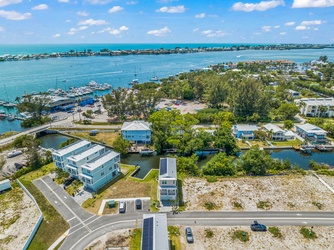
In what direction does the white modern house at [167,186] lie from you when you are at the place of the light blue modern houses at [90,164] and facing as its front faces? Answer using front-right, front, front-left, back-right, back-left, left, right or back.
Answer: left

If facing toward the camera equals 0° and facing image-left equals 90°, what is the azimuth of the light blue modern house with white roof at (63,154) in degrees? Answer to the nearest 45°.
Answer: approximately 45°

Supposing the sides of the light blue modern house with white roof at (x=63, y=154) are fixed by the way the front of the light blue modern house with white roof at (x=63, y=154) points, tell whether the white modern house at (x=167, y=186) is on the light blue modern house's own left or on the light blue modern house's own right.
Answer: on the light blue modern house's own left

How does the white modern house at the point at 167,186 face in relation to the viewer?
toward the camera

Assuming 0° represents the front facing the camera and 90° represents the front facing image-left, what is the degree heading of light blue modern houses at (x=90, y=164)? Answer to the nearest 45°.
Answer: approximately 45°

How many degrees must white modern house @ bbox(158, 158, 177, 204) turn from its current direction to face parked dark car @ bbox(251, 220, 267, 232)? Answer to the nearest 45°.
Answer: approximately 45° to its left

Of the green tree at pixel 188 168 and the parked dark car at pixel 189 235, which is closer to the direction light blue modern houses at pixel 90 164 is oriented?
the parked dark car

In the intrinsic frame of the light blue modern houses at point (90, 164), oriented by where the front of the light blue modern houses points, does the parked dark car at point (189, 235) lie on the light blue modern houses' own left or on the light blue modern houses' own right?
on the light blue modern houses' own left

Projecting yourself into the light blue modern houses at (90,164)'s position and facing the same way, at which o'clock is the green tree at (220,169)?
The green tree is roughly at 8 o'clock from the light blue modern houses.

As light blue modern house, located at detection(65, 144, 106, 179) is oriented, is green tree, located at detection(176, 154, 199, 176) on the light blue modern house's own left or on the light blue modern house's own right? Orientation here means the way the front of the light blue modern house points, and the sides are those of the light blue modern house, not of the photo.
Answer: on the light blue modern house's own left
